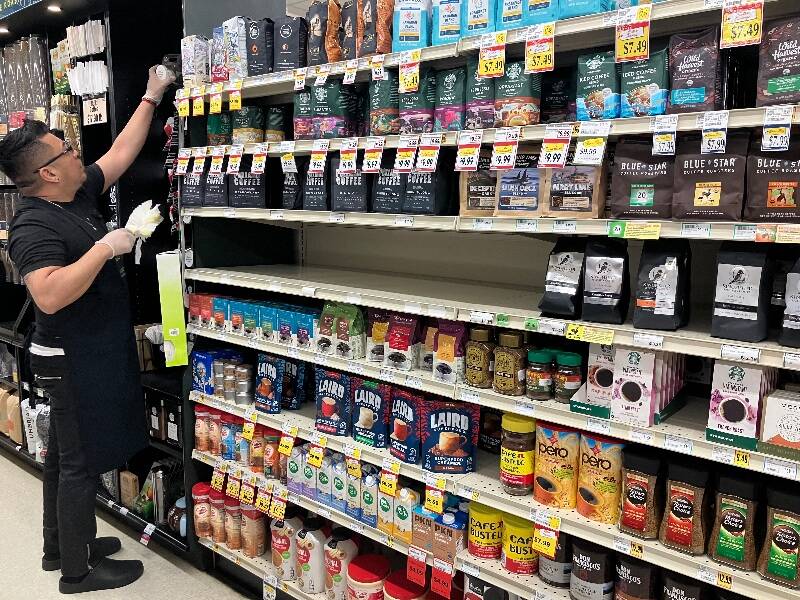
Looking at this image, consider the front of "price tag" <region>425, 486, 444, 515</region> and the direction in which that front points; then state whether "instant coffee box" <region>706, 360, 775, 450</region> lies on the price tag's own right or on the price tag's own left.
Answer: on the price tag's own left

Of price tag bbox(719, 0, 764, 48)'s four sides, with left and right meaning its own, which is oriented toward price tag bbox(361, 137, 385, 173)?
right

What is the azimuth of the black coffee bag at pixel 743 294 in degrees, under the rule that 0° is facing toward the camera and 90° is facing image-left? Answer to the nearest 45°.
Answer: approximately 0°

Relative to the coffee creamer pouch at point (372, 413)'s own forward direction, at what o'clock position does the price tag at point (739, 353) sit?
The price tag is roughly at 9 o'clock from the coffee creamer pouch.
